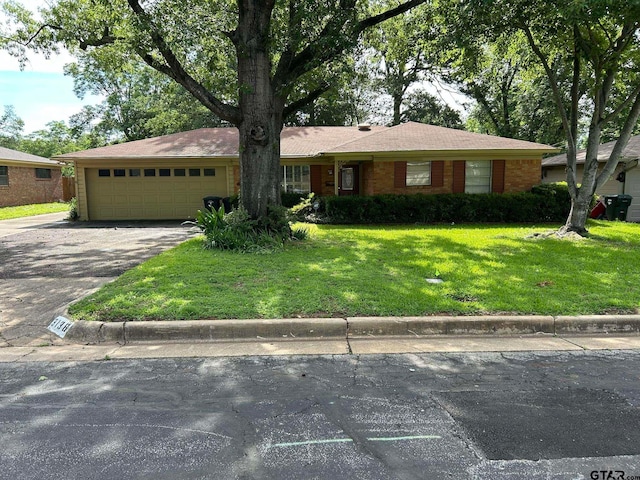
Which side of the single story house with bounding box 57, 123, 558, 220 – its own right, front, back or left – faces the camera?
front

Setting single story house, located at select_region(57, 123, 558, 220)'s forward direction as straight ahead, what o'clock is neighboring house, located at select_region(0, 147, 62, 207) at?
The neighboring house is roughly at 4 o'clock from the single story house.

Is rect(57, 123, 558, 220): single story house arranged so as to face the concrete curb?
yes

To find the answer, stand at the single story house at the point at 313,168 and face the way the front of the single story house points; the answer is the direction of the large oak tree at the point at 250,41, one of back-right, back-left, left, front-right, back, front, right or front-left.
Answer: front

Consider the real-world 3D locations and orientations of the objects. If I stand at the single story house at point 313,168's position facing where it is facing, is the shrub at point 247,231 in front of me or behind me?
in front

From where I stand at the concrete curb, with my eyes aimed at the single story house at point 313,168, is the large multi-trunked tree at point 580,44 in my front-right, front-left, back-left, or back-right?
front-right

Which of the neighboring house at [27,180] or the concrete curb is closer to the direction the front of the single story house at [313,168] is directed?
the concrete curb

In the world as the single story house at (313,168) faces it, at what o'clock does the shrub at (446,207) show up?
The shrub is roughly at 10 o'clock from the single story house.

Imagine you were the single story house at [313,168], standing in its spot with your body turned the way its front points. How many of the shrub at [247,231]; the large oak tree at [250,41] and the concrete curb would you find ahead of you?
3

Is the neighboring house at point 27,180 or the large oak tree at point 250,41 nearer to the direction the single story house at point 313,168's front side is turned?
the large oak tree

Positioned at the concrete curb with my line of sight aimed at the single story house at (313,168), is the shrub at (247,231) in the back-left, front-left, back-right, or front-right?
front-left
